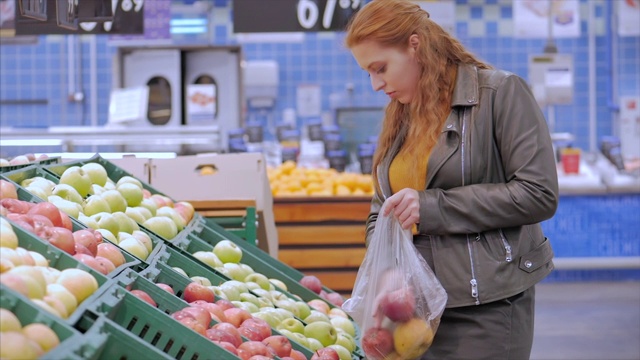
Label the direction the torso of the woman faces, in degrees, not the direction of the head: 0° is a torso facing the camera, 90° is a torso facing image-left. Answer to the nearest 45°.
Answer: approximately 45°

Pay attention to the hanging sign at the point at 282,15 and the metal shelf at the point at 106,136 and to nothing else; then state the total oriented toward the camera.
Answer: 2

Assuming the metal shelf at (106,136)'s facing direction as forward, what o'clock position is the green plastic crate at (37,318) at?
The green plastic crate is roughly at 12 o'clock from the metal shelf.

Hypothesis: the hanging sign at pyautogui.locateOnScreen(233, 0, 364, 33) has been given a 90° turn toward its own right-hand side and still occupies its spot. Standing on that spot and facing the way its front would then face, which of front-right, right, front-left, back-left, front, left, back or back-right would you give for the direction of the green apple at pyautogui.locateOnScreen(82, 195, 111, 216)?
left

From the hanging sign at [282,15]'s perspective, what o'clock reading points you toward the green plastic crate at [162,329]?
The green plastic crate is roughly at 12 o'clock from the hanging sign.

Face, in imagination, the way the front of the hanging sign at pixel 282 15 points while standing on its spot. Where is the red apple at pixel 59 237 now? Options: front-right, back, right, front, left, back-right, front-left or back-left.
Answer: front

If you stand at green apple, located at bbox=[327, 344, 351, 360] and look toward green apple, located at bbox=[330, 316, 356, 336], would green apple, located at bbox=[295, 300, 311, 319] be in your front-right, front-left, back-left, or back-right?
front-left

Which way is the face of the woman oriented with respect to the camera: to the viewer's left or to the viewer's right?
to the viewer's left

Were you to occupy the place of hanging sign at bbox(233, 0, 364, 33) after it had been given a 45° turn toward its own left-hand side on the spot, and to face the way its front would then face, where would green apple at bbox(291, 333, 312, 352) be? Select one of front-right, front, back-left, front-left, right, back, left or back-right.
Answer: front-right

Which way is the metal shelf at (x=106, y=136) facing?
toward the camera
